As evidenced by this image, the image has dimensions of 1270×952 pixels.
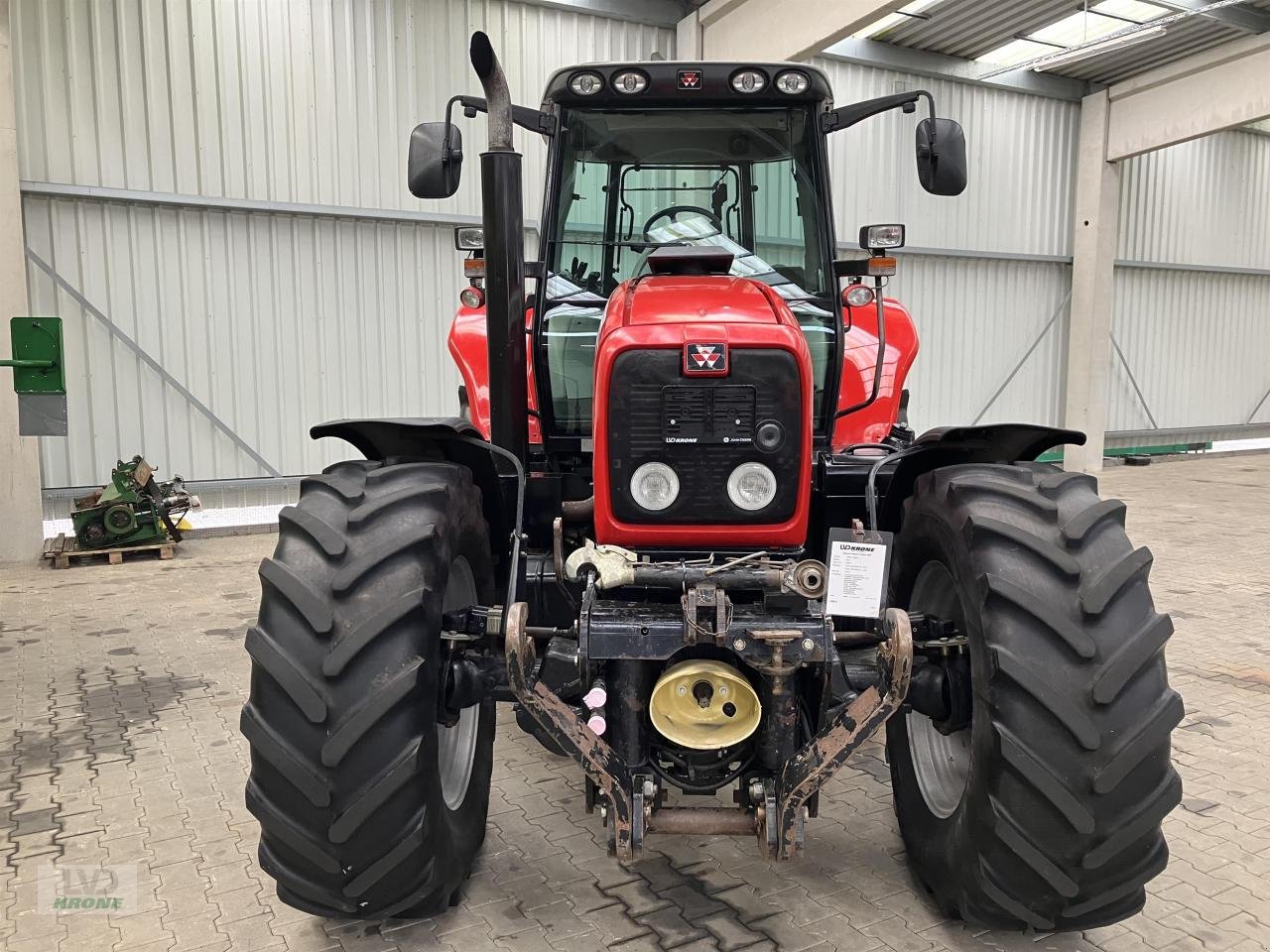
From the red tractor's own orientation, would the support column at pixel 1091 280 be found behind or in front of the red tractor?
behind

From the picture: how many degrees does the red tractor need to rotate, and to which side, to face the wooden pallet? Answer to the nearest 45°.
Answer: approximately 135° to its right

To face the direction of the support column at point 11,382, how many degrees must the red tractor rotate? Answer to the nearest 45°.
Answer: approximately 135° to its right

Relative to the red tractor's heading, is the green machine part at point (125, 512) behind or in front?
behind

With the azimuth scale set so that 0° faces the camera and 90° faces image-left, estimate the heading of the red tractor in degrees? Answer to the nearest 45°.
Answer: approximately 0°
